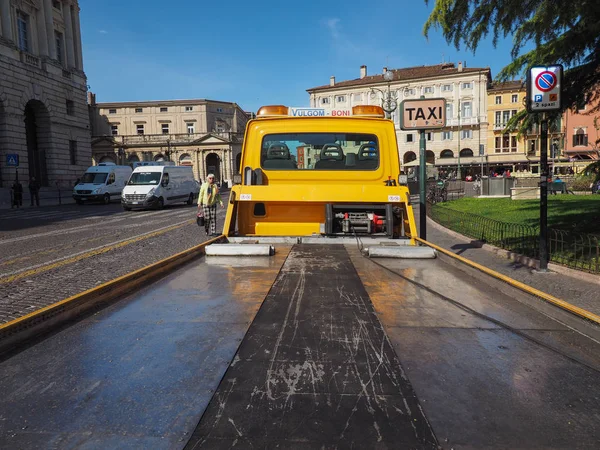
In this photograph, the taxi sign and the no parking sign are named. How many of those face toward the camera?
2

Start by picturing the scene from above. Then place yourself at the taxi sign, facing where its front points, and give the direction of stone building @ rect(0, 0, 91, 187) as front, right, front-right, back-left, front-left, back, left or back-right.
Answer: back-right

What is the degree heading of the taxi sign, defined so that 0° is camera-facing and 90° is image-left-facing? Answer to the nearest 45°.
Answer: approximately 0°

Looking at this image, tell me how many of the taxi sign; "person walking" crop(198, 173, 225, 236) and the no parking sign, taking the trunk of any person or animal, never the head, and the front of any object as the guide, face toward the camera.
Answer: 3

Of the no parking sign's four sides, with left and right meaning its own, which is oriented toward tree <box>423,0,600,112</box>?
back

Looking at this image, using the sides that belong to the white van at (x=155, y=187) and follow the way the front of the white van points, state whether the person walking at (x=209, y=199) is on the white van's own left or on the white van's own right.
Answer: on the white van's own left

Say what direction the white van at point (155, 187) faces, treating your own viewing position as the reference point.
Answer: facing the viewer and to the left of the viewer

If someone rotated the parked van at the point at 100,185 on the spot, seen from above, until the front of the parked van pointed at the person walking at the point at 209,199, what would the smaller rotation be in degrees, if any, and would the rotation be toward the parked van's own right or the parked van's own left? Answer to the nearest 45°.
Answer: approximately 45° to the parked van's own left

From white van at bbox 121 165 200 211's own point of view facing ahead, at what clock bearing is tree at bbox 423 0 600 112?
The tree is roughly at 10 o'clock from the white van.

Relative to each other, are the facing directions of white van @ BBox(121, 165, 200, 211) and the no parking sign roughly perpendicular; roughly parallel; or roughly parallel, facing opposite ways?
roughly parallel

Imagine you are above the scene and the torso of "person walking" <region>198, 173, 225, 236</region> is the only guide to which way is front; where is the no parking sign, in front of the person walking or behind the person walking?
in front

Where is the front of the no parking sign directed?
toward the camera
